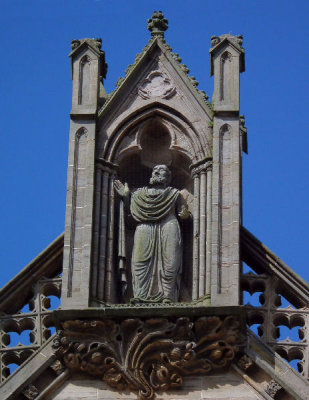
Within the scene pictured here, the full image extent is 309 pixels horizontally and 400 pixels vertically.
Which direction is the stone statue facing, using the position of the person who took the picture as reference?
facing the viewer
